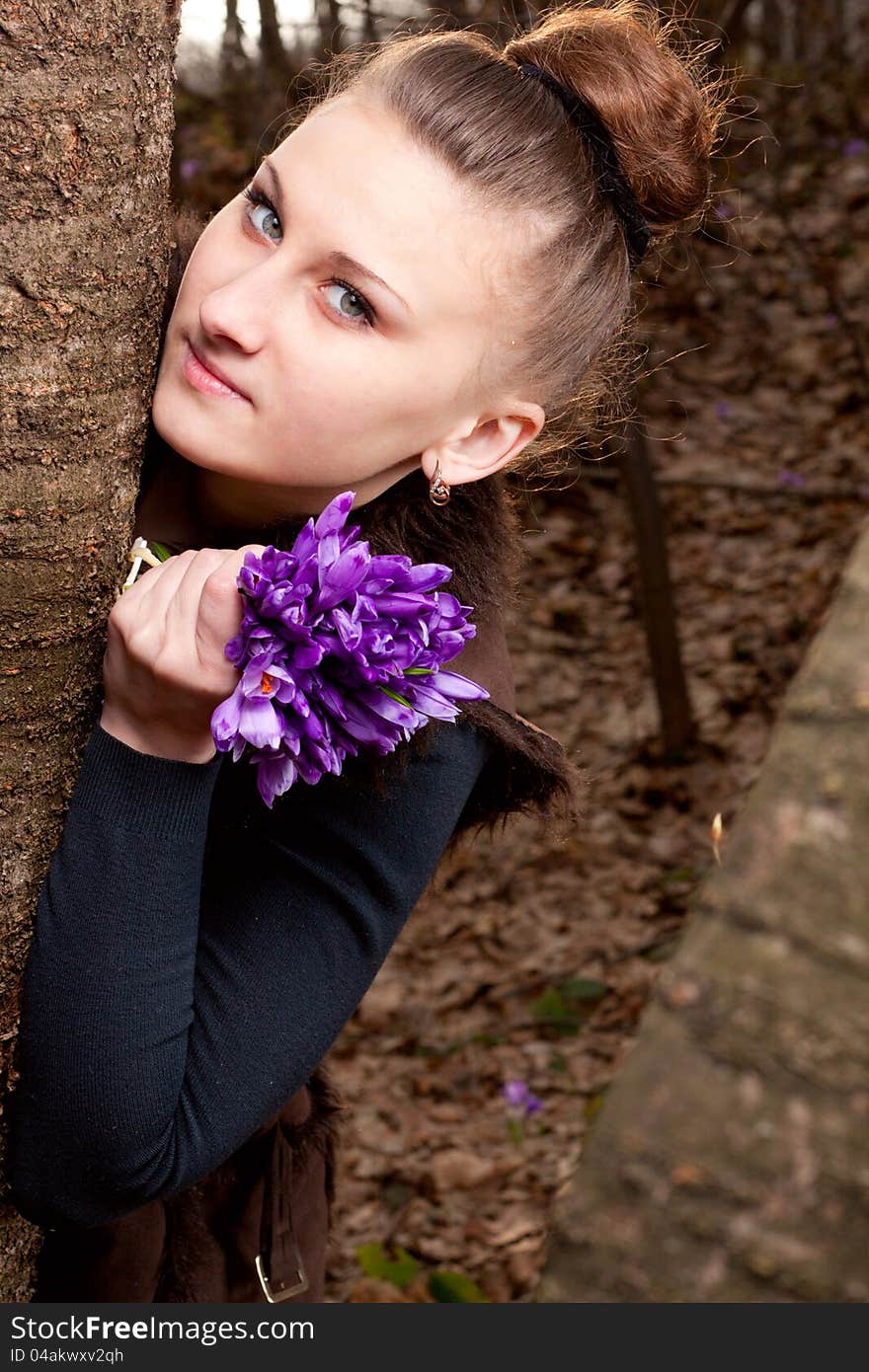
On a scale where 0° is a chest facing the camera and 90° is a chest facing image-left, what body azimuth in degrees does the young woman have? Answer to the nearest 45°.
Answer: approximately 45°
